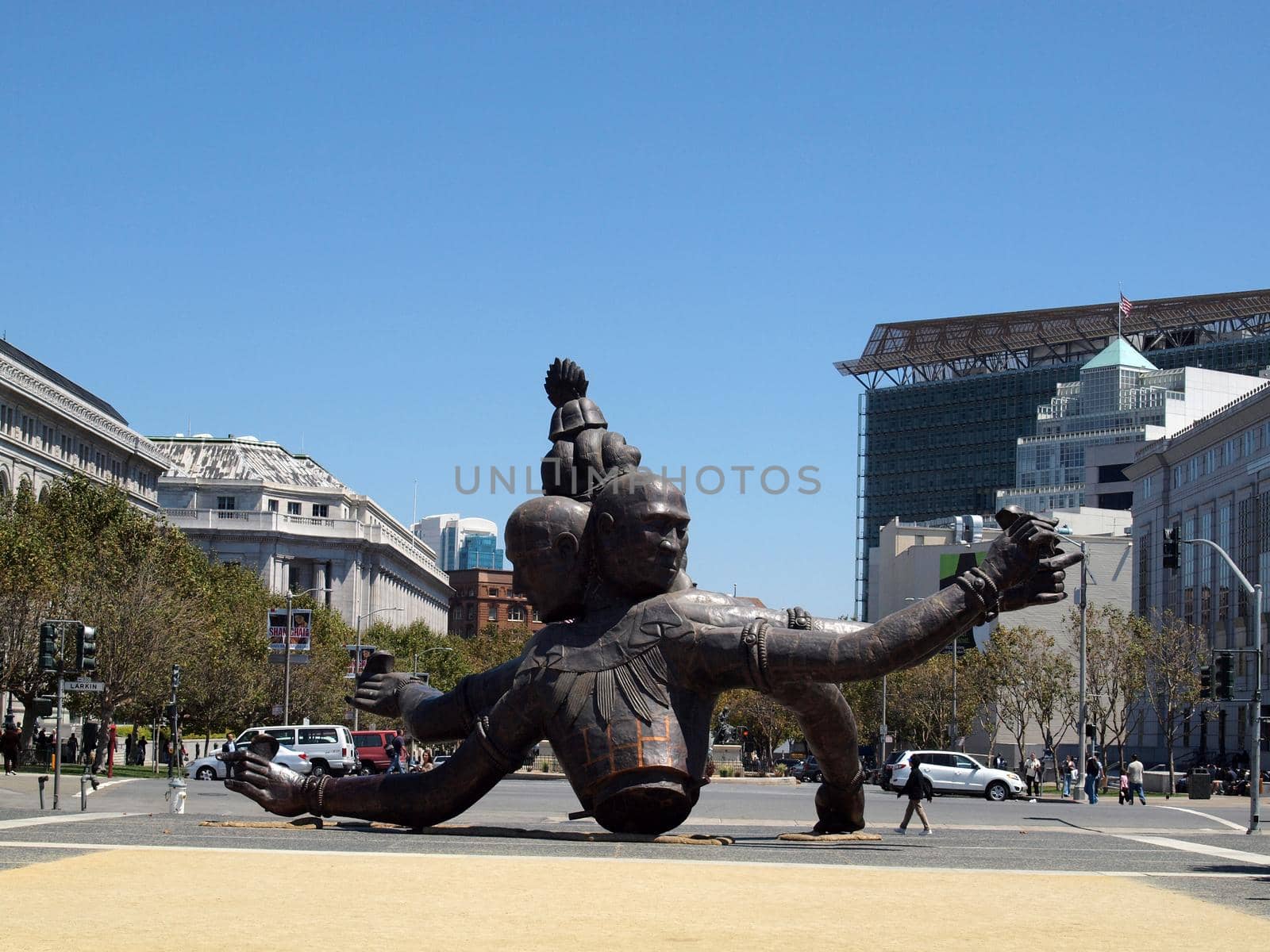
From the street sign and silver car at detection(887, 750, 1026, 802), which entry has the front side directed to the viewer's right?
the silver car

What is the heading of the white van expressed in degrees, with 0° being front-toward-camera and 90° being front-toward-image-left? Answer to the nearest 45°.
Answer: approximately 90°

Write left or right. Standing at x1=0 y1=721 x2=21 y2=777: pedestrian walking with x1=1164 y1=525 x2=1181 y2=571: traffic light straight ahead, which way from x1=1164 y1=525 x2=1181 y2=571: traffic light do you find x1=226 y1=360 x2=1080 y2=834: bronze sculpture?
right

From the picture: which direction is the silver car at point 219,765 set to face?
to the viewer's left

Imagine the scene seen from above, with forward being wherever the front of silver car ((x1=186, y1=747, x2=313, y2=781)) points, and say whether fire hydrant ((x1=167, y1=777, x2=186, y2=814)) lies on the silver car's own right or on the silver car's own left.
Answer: on the silver car's own left

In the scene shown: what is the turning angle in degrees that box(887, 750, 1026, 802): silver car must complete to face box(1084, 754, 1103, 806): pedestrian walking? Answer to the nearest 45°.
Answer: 0° — it already faces them

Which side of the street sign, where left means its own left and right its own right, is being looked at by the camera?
front

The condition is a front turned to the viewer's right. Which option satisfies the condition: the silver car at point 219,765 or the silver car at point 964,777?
the silver car at point 964,777

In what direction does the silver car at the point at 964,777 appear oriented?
to the viewer's right

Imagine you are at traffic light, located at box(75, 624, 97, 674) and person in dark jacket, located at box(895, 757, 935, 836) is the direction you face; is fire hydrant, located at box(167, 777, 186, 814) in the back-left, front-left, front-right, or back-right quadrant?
front-right

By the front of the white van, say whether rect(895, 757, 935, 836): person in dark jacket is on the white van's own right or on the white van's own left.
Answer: on the white van's own left

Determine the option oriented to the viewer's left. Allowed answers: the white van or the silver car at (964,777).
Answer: the white van
